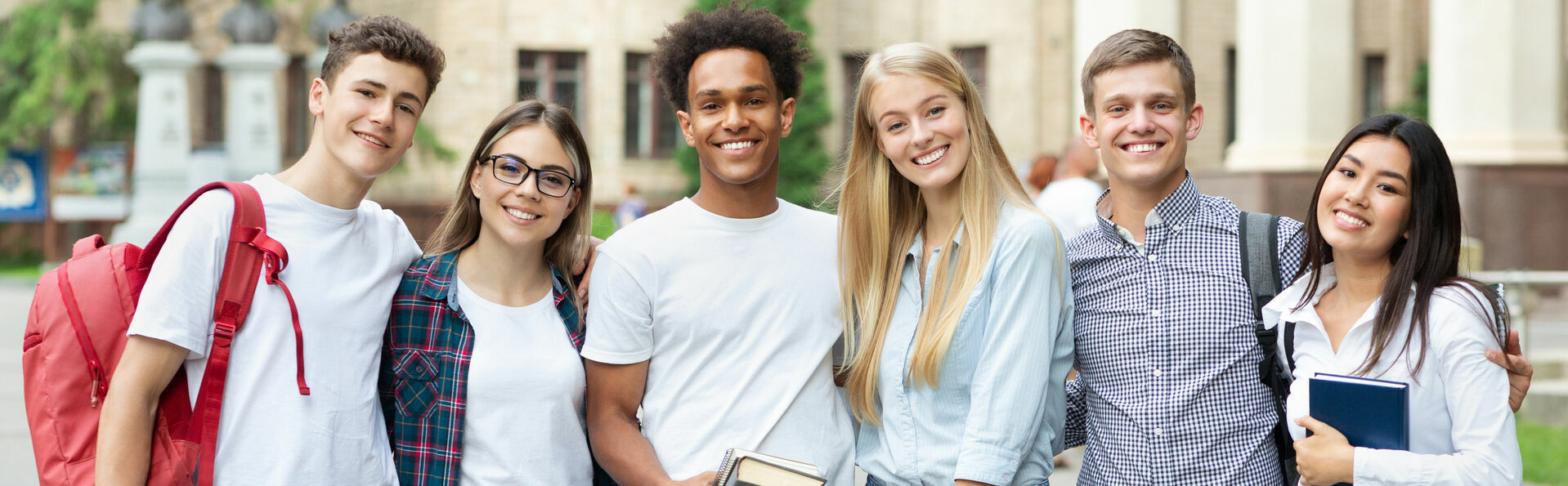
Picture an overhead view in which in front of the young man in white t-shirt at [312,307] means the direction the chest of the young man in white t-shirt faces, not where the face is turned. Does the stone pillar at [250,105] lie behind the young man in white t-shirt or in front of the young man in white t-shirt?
behind

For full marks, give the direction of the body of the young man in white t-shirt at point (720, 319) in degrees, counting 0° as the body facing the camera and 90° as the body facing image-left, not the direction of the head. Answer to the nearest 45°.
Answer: approximately 0°

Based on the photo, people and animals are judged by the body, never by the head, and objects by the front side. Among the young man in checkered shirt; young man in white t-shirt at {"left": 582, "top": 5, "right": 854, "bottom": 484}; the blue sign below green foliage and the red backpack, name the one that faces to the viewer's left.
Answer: the red backpack

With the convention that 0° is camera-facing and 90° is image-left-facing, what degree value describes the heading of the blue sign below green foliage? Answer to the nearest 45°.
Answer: approximately 0°

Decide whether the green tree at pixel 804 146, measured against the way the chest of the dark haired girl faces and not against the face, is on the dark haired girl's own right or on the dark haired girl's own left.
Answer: on the dark haired girl's own right

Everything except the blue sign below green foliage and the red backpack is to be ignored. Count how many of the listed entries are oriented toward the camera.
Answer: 1

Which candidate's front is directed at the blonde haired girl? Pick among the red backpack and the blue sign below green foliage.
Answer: the blue sign below green foliage

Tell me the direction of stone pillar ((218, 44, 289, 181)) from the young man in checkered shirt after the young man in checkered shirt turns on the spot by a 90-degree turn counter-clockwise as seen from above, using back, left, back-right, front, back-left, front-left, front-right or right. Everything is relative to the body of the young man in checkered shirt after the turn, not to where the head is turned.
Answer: back-left

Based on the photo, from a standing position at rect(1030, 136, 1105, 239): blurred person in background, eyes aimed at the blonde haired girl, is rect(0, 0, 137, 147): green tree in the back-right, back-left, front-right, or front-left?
back-right

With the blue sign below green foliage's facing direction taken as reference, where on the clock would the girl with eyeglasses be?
The girl with eyeglasses is roughly at 12 o'clock from the blue sign below green foliage.

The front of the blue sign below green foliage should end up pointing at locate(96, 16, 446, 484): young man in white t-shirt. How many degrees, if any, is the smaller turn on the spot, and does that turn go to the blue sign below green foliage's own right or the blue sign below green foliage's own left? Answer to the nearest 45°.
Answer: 0° — it already faces them

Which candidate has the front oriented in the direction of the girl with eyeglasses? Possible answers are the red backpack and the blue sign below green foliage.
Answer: the blue sign below green foliage

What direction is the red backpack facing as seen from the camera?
to the viewer's left
